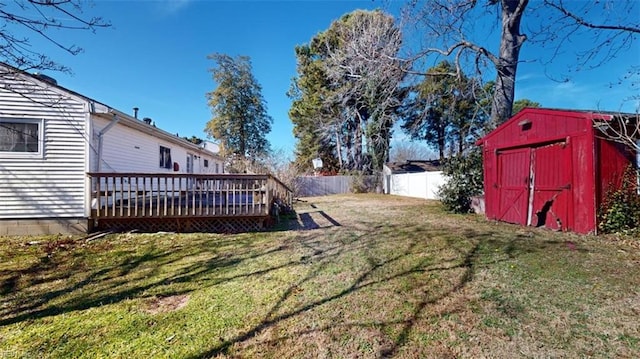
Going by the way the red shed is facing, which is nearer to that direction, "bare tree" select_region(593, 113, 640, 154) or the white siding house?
the white siding house

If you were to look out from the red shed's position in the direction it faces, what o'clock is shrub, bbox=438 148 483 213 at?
The shrub is roughly at 3 o'clock from the red shed.

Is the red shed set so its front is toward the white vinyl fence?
no

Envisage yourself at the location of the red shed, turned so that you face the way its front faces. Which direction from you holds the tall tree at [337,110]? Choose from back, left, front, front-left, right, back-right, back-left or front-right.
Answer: right

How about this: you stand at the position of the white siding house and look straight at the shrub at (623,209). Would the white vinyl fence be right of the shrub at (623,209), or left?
left

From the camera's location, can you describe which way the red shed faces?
facing the viewer and to the left of the viewer

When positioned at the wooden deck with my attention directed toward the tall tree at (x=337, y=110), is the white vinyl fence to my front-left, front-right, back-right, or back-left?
front-right

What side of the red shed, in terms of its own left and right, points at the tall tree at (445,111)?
right

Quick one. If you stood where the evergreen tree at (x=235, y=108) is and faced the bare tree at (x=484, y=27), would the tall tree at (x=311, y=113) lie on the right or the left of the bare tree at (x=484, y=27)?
left

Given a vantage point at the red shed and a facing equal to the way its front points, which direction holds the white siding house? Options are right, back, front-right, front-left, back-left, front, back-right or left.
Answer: front
